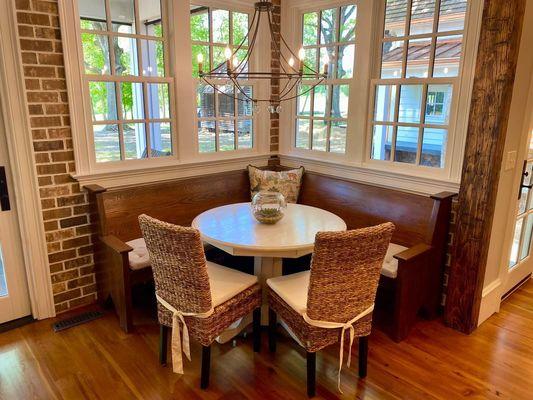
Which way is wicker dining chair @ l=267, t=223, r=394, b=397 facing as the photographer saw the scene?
facing away from the viewer and to the left of the viewer

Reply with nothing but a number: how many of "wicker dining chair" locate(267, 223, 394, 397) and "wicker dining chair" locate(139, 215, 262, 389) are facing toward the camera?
0

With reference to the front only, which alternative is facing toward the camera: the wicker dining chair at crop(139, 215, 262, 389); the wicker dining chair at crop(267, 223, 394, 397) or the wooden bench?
the wooden bench

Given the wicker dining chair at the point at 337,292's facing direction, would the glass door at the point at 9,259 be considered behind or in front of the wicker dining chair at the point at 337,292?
in front

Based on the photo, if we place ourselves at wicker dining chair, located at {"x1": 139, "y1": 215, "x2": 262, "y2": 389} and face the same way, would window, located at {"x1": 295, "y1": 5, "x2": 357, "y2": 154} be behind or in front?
in front

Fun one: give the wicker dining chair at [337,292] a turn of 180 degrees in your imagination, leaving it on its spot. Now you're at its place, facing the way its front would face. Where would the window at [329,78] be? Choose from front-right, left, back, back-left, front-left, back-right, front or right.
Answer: back-left

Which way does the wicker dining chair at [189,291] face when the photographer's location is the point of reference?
facing away from the viewer and to the right of the viewer

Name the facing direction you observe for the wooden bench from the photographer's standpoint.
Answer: facing the viewer

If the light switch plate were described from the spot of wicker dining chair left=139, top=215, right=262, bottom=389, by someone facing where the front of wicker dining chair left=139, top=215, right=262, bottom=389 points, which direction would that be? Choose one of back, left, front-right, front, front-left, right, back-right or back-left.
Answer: front-right

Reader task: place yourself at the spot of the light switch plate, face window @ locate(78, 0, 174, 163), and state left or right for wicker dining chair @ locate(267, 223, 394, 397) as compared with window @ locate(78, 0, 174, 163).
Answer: left

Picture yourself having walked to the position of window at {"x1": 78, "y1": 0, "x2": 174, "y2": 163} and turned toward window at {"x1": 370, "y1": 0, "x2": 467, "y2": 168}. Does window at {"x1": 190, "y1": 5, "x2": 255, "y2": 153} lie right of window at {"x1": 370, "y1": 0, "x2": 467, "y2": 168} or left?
left

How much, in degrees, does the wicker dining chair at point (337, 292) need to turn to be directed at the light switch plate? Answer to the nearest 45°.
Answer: approximately 90° to its right
